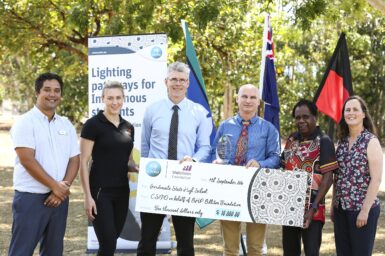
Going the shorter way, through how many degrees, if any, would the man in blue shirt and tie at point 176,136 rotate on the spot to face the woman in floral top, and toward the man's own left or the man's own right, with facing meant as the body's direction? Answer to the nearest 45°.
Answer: approximately 90° to the man's own left

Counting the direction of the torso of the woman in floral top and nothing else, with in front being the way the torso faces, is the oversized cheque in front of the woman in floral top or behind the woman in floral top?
in front

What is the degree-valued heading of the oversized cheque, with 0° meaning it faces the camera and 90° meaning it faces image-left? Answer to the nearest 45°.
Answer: approximately 0°

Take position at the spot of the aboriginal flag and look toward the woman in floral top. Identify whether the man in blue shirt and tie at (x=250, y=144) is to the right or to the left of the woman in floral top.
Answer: right

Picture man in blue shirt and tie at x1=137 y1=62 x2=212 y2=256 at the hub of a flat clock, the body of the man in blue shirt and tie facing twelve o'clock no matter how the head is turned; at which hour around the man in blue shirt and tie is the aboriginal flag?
The aboriginal flag is roughly at 8 o'clock from the man in blue shirt and tie.

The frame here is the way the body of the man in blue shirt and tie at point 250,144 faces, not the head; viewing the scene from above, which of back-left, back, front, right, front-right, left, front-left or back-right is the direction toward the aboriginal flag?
back-left

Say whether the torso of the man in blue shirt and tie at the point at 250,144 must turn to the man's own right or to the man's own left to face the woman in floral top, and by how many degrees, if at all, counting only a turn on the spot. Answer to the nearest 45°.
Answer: approximately 90° to the man's own left

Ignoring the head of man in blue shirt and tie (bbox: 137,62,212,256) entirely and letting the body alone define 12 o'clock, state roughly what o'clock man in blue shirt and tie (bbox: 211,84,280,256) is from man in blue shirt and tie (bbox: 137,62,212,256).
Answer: man in blue shirt and tie (bbox: 211,84,280,256) is roughly at 9 o'clock from man in blue shirt and tie (bbox: 137,62,212,256).

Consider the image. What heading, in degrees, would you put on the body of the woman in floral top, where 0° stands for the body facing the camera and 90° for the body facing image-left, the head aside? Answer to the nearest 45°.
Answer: approximately 45°

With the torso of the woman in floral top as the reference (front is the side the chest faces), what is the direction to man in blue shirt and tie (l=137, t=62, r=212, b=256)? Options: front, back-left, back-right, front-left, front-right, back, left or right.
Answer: front-right

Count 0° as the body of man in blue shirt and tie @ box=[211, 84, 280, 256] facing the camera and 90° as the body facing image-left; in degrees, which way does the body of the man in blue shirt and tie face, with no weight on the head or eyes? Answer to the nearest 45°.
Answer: approximately 0°

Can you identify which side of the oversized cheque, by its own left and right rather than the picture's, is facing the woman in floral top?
left

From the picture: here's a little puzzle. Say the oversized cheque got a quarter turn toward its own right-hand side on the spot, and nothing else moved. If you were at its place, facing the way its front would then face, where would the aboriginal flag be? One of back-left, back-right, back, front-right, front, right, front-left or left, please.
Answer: back-right

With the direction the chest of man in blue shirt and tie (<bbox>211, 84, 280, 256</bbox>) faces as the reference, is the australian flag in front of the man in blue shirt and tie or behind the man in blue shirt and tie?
behind
